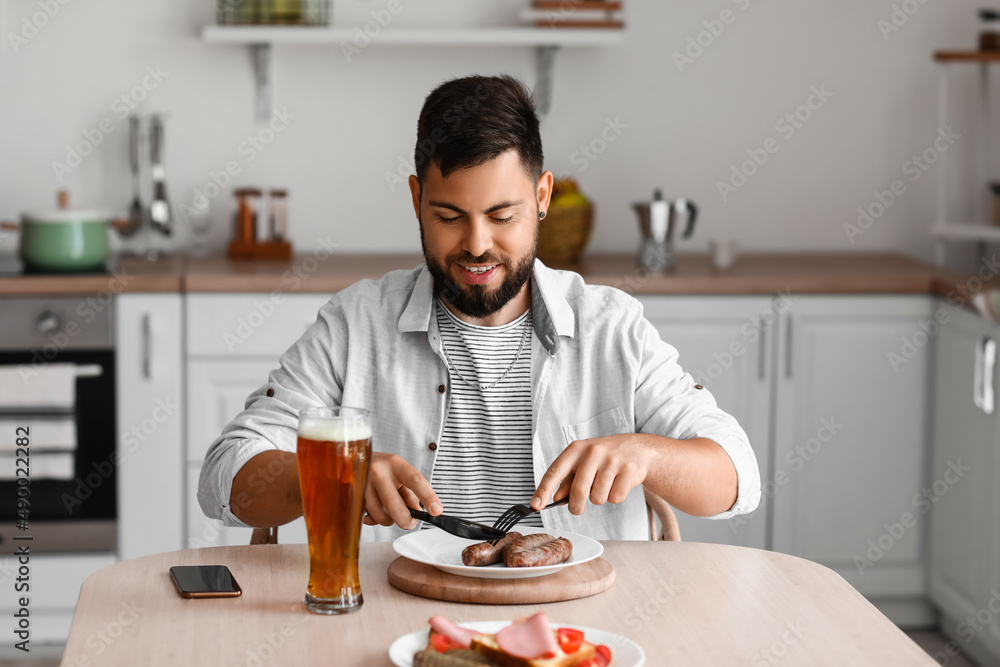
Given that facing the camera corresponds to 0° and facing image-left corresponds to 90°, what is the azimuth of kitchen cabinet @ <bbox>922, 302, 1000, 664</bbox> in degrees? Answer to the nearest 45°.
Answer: approximately 45°

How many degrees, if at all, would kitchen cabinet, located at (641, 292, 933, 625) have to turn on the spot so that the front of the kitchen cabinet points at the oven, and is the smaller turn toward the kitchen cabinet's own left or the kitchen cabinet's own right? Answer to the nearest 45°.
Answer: approximately 90° to the kitchen cabinet's own right

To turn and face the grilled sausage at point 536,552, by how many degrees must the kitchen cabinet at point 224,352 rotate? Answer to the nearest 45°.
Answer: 0° — it already faces it

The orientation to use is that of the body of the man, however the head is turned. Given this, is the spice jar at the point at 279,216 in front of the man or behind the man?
behind

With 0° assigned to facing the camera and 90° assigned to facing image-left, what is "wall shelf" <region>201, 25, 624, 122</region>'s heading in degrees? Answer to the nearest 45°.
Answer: approximately 0°

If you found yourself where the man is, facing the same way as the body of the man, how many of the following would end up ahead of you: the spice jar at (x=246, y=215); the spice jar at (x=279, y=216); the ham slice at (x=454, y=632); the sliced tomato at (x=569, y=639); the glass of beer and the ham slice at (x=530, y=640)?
4

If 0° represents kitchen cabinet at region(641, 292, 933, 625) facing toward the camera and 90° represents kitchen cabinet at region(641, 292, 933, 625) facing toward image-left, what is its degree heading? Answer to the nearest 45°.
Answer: approximately 0°

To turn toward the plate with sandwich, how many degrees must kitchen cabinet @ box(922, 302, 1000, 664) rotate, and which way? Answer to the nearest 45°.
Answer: approximately 45° to its left
